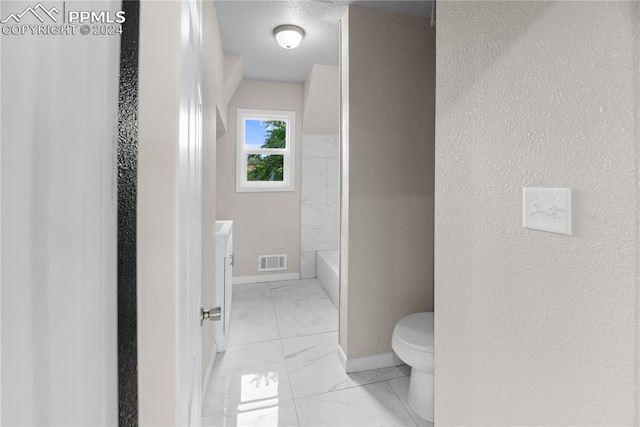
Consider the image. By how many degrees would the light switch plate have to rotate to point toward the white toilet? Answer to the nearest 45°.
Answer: approximately 90° to its right

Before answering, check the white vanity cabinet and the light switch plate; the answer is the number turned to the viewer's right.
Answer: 1

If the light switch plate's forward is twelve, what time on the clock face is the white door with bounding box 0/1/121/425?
The white door is roughly at 11 o'clock from the light switch plate.

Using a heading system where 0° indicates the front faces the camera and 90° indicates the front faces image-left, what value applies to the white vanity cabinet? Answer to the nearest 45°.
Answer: approximately 270°

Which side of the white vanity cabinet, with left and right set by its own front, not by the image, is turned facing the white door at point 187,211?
right

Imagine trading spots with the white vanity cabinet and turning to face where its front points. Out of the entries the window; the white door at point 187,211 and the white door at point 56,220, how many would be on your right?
2

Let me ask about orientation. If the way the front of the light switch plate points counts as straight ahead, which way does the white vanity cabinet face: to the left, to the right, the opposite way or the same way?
the opposite way

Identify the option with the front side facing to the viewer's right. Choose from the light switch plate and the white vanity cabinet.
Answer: the white vanity cabinet

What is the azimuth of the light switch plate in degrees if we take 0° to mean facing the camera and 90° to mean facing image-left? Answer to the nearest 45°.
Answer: approximately 45°

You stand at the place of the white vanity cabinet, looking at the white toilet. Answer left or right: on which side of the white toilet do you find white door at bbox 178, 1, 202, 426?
right

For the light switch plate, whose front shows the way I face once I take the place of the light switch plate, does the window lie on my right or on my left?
on my right

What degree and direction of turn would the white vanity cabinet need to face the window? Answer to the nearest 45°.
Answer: approximately 90° to its left
